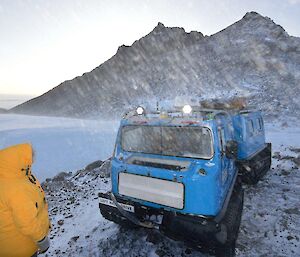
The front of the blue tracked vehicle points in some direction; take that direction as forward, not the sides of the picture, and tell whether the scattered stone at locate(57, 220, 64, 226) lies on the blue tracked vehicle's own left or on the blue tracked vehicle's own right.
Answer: on the blue tracked vehicle's own right

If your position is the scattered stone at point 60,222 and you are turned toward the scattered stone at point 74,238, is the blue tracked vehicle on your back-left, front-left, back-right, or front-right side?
front-left

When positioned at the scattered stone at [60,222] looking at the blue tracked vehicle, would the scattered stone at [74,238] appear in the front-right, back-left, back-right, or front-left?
front-right

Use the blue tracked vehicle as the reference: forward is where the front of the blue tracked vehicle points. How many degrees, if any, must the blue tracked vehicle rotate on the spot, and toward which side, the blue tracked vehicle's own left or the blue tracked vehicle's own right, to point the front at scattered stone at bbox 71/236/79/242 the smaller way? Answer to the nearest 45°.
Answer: approximately 45° to the blue tracked vehicle's own right
